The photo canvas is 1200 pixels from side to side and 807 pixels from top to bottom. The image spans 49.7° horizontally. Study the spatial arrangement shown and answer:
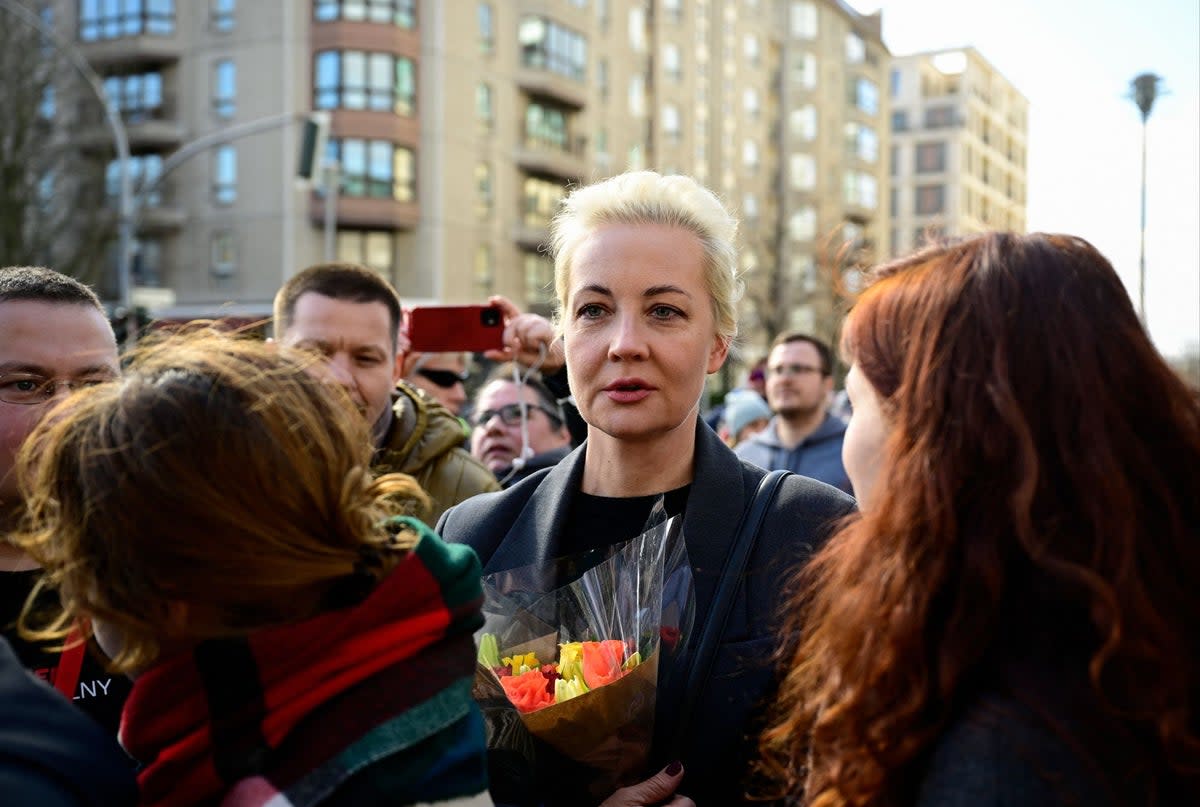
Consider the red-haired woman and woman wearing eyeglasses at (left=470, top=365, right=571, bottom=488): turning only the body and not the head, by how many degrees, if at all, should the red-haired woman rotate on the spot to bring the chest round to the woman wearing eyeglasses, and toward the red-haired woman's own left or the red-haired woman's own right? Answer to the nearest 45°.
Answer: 0° — they already face them

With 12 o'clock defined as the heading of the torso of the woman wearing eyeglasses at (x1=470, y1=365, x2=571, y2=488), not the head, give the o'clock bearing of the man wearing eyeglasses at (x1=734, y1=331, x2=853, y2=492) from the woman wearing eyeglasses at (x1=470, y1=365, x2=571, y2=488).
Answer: the man wearing eyeglasses at (x1=734, y1=331, x2=853, y2=492) is roughly at 6 o'clock from the woman wearing eyeglasses at (x1=470, y1=365, x2=571, y2=488).

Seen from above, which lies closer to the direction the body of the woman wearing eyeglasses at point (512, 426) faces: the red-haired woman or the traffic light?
the red-haired woman

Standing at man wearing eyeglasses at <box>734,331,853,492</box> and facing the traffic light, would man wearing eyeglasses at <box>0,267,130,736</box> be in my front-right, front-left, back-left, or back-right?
back-left

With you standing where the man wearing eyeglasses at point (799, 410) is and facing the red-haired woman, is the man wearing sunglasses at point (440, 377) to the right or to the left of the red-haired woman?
right

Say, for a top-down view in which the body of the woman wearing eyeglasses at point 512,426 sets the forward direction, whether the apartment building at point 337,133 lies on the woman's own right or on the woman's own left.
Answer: on the woman's own right

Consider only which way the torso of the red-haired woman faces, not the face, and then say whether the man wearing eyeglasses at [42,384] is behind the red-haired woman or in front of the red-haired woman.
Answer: in front

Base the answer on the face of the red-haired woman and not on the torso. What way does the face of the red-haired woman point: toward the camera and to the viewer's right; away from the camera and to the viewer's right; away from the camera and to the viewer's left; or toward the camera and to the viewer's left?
away from the camera and to the viewer's left

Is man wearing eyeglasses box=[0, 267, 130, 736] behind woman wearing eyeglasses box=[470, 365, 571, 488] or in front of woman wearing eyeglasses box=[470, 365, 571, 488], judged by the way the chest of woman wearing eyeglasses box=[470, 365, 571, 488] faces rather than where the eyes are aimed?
in front

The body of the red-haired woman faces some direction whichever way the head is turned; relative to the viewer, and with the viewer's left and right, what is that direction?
facing away from the viewer and to the left of the viewer

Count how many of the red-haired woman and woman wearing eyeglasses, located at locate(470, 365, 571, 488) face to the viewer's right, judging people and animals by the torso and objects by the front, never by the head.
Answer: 0

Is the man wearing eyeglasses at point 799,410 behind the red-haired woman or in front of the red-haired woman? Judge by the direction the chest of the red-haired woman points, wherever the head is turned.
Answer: in front

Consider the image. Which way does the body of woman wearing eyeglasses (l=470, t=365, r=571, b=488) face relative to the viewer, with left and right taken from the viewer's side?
facing the viewer and to the left of the viewer

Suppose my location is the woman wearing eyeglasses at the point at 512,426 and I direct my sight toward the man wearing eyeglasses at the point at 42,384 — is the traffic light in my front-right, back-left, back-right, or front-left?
back-right
